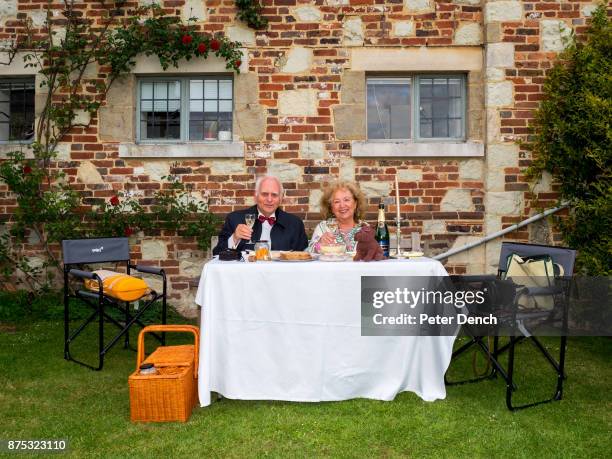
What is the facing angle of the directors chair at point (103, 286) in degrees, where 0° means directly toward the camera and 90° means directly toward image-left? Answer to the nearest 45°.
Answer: approximately 315°

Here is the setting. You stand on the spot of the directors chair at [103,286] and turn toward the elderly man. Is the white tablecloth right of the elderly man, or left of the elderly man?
right

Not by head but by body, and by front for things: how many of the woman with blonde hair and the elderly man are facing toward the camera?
2
